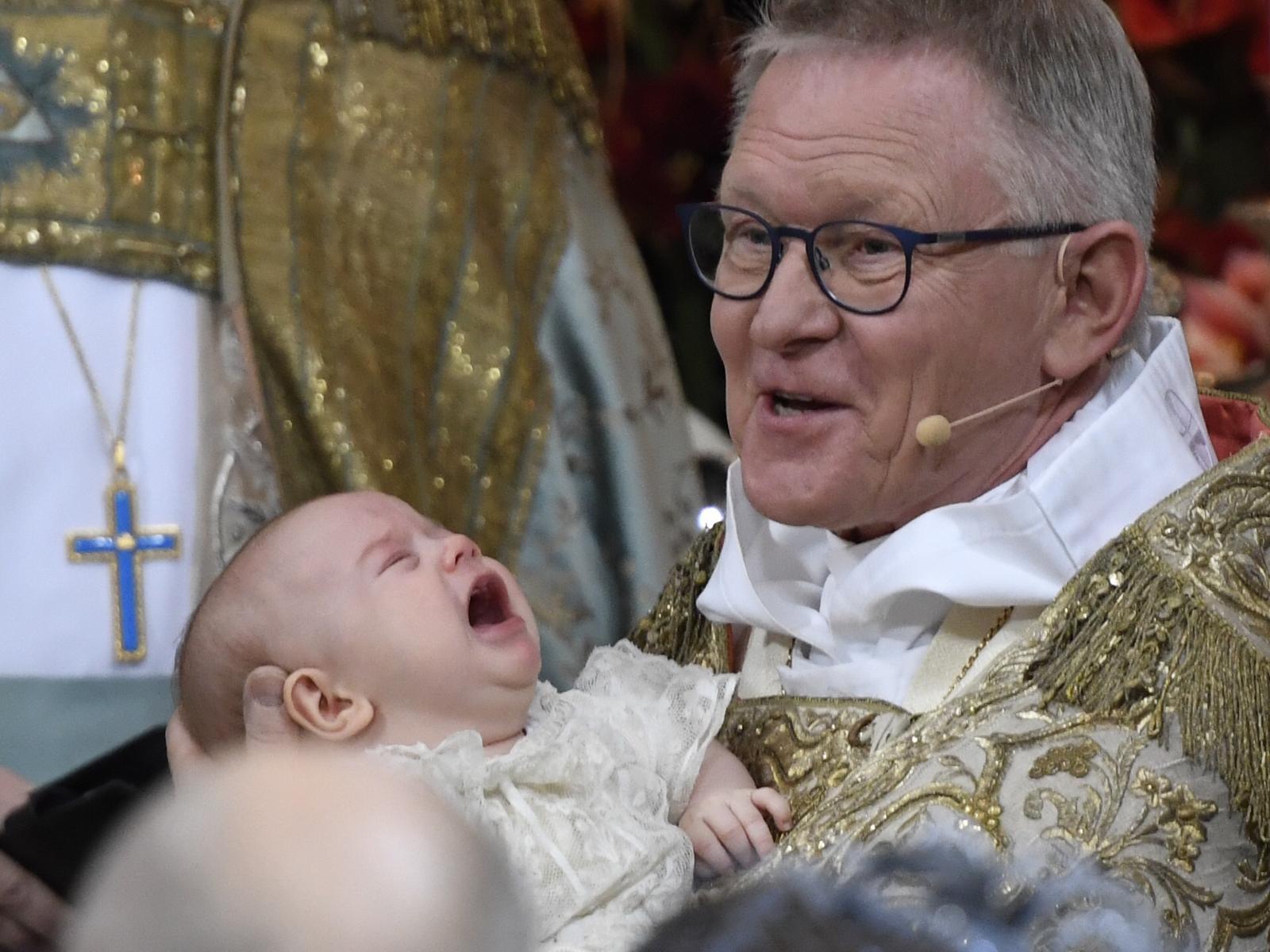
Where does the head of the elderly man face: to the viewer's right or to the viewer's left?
to the viewer's left

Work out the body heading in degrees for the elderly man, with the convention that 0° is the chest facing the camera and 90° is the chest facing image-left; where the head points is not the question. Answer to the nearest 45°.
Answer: approximately 45°
